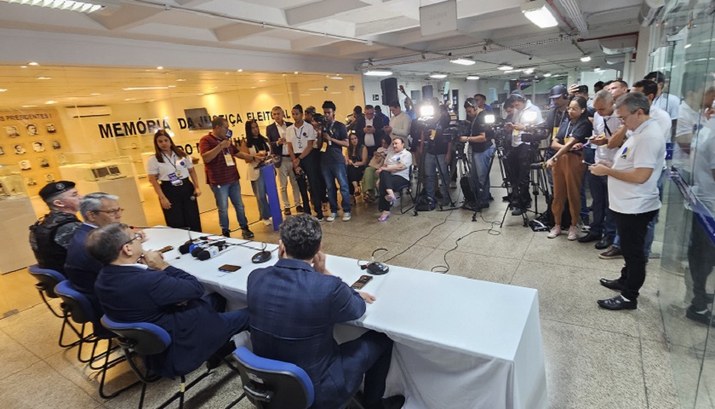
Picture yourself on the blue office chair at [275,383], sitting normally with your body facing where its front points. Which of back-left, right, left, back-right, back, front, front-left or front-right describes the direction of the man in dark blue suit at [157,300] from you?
left

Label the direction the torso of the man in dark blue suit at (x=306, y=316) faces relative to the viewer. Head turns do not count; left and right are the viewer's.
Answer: facing away from the viewer and to the right of the viewer

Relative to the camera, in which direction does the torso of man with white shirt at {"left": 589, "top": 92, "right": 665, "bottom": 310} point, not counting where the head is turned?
to the viewer's left

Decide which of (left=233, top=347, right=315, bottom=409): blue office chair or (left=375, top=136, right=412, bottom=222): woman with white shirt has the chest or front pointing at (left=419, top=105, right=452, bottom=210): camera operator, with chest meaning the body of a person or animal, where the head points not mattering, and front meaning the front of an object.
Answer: the blue office chair

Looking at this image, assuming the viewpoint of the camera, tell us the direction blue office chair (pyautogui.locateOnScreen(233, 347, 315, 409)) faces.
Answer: facing away from the viewer and to the right of the viewer

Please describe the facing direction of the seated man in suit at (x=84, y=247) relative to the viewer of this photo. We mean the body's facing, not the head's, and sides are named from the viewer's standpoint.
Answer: facing to the right of the viewer

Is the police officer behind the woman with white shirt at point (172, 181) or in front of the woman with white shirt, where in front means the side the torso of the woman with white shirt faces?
in front

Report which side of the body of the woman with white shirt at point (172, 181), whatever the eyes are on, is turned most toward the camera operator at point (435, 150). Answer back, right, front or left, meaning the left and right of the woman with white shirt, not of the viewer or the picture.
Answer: left

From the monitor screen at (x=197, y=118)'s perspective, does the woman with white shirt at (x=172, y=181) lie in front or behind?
in front

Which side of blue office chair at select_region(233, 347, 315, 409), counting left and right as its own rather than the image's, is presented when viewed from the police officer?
left

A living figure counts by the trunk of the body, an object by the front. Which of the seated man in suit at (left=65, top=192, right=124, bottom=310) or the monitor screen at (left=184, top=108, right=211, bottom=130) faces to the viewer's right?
the seated man in suit

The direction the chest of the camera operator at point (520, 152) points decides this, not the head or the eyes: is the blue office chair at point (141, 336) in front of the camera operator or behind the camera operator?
in front

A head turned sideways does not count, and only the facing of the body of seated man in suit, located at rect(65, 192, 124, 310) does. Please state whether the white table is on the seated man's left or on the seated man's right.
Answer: on the seated man's right

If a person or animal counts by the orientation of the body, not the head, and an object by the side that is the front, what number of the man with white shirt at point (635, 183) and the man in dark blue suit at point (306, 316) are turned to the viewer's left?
1

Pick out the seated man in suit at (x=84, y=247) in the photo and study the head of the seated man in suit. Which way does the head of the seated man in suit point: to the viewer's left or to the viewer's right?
to the viewer's right
